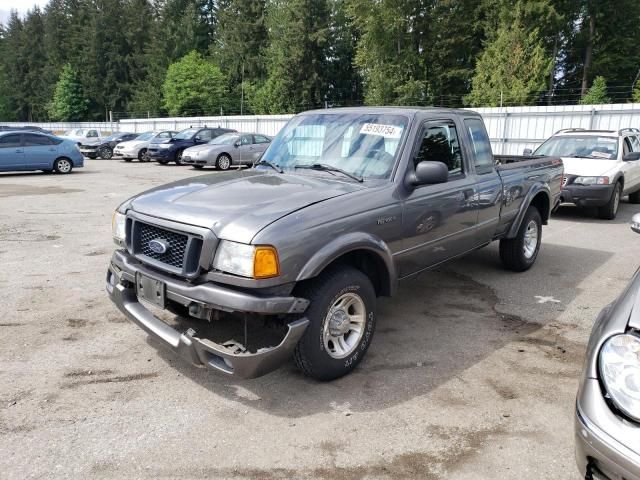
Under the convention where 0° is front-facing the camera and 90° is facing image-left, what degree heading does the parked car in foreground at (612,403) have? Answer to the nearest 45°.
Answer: approximately 45°

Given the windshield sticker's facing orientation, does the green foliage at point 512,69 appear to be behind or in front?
behind

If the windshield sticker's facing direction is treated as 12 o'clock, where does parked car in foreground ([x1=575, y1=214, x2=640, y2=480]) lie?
The parked car in foreground is roughly at 10 o'clock from the windshield sticker.

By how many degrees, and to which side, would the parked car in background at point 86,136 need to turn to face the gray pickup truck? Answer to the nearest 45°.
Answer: approximately 45° to its left

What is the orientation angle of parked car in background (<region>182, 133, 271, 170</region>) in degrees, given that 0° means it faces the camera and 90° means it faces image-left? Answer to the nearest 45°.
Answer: approximately 45°

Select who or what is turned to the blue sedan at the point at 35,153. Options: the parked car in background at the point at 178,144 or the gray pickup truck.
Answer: the parked car in background

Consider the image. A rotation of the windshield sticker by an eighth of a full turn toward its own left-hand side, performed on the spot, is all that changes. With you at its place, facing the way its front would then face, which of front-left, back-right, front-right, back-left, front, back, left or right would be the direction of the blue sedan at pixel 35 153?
back-right

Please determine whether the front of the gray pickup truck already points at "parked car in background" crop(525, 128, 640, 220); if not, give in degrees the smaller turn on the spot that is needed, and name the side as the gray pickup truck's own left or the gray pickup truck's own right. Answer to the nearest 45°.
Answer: approximately 180°

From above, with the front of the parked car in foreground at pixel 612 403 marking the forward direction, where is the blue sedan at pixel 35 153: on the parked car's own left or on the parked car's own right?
on the parked car's own right

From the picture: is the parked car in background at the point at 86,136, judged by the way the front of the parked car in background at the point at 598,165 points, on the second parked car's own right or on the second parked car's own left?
on the second parked car's own right

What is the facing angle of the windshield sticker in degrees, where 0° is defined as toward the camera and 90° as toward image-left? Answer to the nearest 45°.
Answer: approximately 45°
